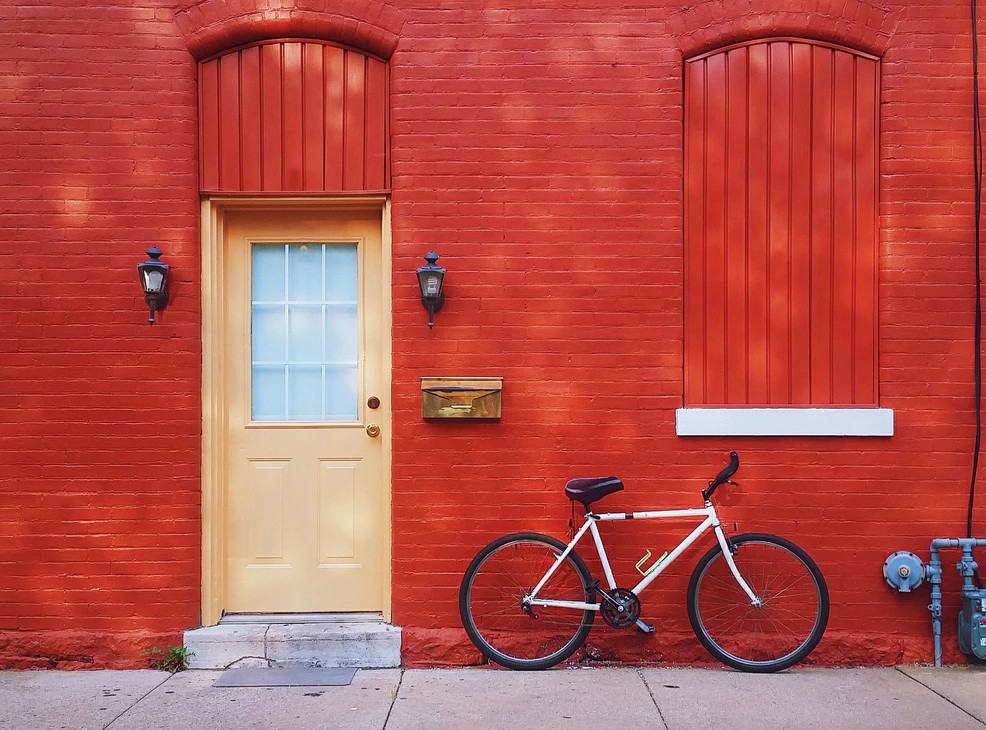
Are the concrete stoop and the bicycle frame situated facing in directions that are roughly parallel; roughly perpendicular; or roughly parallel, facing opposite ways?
roughly perpendicular

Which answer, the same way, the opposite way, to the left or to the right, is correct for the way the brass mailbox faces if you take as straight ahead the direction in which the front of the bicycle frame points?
to the right

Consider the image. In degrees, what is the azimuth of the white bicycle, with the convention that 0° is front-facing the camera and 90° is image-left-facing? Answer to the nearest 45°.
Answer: approximately 270°

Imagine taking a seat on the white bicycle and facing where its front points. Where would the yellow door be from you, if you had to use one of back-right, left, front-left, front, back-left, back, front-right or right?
back

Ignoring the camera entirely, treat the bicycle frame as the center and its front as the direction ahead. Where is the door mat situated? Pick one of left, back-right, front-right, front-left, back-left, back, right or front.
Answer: back

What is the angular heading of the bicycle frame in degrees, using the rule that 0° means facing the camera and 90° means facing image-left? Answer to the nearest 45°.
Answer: approximately 270°

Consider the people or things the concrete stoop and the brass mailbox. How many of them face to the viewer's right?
0

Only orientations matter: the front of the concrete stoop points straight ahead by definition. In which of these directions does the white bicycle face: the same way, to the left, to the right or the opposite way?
to the left
